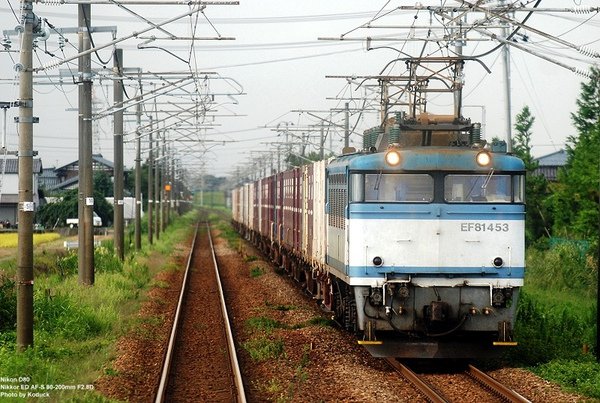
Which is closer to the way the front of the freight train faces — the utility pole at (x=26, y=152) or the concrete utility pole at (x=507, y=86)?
the utility pole

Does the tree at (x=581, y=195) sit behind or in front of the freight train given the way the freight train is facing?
behind

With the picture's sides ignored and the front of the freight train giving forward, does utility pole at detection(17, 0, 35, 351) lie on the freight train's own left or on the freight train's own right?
on the freight train's own right

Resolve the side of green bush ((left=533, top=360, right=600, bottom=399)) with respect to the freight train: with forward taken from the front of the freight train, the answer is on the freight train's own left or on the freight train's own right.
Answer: on the freight train's own left

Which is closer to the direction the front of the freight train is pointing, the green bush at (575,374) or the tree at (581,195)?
the green bush

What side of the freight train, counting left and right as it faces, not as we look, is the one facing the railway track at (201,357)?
right

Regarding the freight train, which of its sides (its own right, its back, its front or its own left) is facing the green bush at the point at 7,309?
right

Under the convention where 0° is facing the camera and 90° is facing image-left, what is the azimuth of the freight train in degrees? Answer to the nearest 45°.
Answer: approximately 0°
